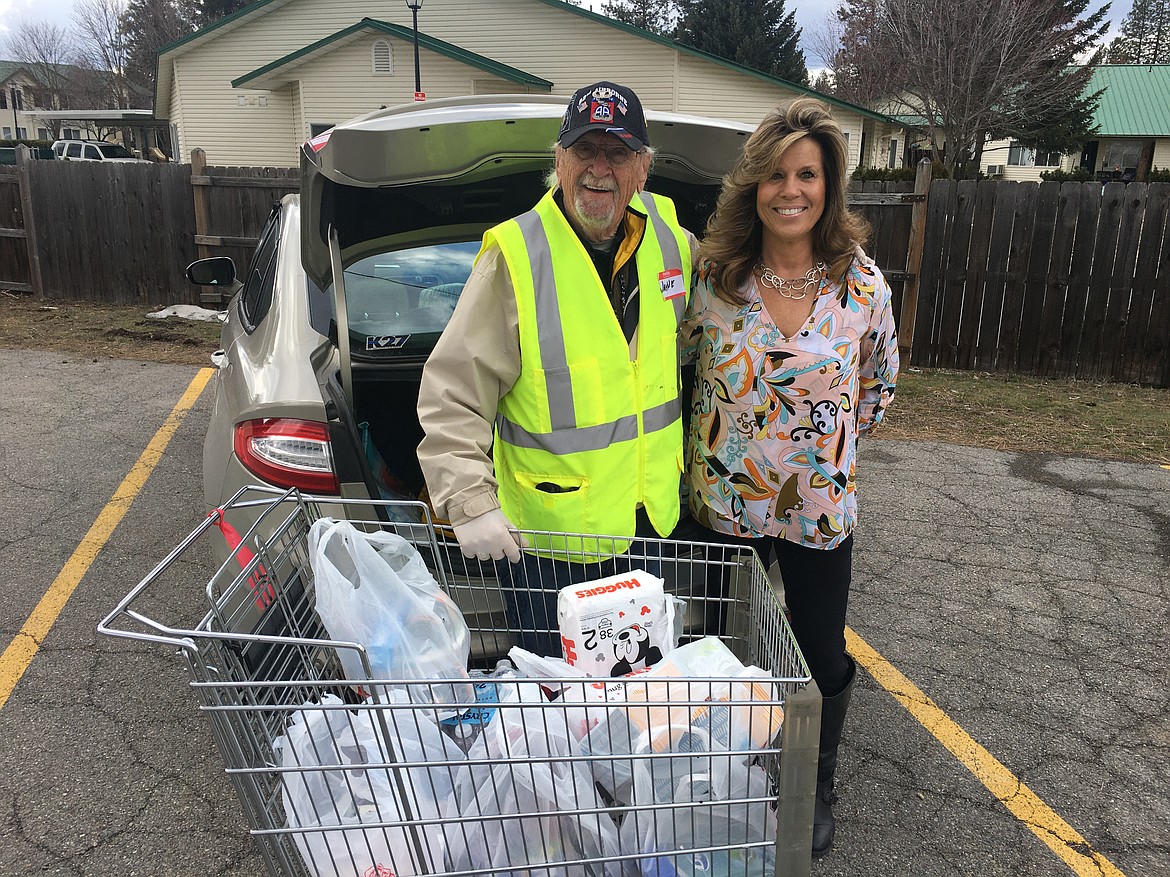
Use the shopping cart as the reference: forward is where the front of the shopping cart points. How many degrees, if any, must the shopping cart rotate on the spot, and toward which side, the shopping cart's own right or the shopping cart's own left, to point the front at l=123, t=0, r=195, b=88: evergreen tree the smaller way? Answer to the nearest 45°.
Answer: approximately 90° to the shopping cart's own left

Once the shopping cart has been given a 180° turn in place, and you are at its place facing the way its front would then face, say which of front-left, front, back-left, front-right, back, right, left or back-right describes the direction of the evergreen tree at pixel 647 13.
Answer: right

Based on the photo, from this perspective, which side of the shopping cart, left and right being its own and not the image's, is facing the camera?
right

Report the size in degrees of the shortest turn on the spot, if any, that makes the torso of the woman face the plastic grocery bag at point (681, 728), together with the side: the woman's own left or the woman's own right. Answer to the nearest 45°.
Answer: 0° — they already face it

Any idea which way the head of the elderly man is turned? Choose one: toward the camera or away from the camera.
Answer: toward the camera

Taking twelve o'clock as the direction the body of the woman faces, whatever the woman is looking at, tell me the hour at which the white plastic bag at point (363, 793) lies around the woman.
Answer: The white plastic bag is roughly at 1 o'clock from the woman.

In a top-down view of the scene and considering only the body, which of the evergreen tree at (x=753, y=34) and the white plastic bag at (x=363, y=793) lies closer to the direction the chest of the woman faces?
the white plastic bag

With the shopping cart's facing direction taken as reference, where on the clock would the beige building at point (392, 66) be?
The beige building is roughly at 9 o'clock from the shopping cart.

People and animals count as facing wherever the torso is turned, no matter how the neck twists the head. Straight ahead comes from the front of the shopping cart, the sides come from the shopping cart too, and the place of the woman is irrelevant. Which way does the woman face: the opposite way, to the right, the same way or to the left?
to the right

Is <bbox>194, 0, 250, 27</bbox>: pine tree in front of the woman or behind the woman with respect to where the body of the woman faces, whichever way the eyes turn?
behind

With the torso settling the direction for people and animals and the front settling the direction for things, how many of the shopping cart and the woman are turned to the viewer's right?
1

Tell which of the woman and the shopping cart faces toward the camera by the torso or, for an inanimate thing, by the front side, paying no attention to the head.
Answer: the woman

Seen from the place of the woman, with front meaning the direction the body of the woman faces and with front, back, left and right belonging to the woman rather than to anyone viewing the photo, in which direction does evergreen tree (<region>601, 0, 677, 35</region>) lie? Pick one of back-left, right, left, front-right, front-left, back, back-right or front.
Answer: back

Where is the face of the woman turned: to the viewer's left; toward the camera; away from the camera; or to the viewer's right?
toward the camera

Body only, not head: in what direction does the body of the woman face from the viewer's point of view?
toward the camera
